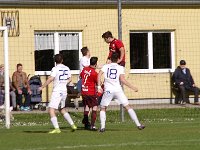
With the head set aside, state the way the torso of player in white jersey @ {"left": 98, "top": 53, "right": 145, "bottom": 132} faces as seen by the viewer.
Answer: away from the camera

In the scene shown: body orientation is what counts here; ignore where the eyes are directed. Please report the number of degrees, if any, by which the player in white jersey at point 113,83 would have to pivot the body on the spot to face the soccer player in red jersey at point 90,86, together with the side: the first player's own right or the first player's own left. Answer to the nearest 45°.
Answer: approximately 45° to the first player's own left
